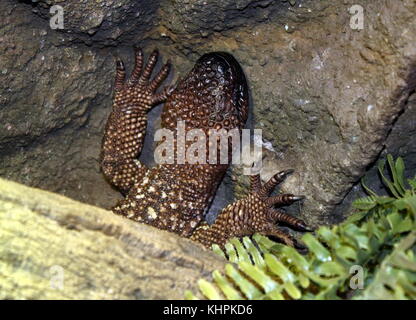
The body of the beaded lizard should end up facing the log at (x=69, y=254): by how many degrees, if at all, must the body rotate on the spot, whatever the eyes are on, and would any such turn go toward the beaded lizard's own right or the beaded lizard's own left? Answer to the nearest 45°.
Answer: approximately 180°

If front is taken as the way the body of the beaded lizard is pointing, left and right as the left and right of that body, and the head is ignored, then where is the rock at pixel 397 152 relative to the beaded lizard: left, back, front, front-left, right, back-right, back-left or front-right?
right

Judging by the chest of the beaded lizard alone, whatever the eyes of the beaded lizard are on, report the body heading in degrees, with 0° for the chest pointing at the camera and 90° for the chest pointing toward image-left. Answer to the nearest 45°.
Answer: approximately 180°

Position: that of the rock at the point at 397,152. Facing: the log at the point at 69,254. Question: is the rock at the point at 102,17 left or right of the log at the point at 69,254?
right
